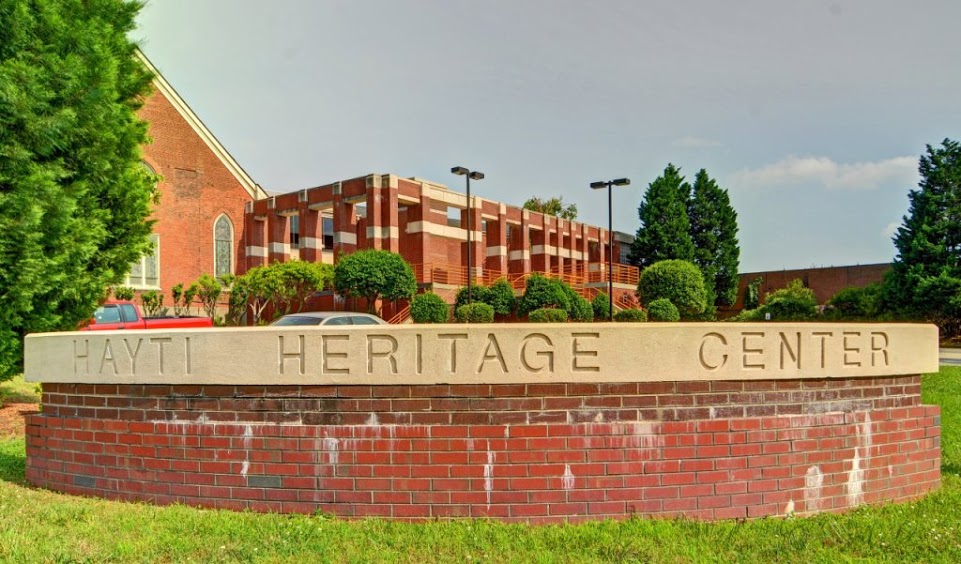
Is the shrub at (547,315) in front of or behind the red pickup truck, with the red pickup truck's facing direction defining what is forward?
behind

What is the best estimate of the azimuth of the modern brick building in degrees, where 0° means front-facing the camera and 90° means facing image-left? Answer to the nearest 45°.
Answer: approximately 315°

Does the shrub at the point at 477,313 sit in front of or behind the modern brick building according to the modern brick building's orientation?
in front

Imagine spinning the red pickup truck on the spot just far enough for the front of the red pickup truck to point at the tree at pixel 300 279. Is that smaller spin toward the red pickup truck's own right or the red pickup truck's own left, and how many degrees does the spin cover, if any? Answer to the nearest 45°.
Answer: approximately 135° to the red pickup truck's own right

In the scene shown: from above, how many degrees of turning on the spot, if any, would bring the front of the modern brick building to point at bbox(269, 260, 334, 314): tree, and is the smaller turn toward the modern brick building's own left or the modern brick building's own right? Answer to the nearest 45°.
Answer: approximately 90° to the modern brick building's own right

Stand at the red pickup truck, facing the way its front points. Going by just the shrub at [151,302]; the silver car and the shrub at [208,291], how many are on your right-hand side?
2

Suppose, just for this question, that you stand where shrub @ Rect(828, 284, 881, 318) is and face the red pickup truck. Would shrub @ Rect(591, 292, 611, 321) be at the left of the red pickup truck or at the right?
right

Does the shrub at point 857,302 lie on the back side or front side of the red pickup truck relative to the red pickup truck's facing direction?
on the back side

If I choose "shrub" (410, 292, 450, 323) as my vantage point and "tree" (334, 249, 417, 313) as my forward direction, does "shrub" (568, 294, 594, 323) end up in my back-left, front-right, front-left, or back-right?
back-right

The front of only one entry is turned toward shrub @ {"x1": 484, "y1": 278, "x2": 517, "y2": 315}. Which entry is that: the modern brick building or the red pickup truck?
the modern brick building

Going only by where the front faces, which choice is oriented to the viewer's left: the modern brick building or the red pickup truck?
the red pickup truck

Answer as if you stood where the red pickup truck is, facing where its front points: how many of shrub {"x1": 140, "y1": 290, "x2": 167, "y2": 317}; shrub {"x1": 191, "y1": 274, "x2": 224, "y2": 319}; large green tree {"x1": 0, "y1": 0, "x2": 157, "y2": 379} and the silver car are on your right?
2

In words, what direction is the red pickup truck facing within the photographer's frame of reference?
facing to the left of the viewer

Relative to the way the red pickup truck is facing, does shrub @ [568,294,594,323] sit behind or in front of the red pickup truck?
behind

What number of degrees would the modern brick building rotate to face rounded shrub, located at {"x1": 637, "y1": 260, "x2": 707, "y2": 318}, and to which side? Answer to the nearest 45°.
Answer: approximately 45° to its left

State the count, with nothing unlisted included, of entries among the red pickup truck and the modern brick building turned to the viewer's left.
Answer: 1
